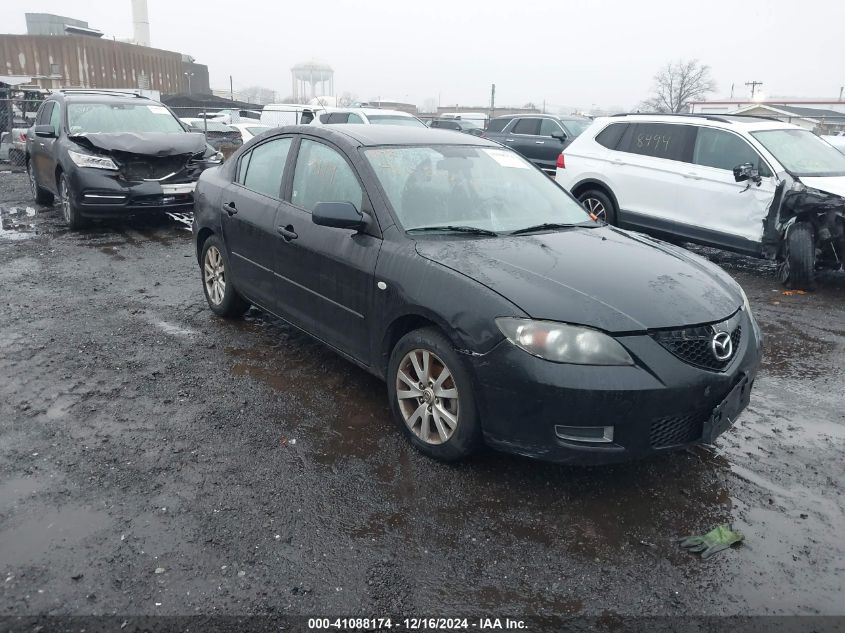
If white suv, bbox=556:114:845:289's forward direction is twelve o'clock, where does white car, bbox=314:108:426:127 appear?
The white car is roughly at 6 o'clock from the white suv.

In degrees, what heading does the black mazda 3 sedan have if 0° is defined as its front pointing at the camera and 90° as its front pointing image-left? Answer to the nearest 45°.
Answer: approximately 315°

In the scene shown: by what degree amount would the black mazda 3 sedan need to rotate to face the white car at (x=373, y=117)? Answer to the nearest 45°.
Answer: approximately 135° to its left

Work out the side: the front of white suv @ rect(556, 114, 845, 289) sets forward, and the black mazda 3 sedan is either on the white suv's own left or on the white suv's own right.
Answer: on the white suv's own right

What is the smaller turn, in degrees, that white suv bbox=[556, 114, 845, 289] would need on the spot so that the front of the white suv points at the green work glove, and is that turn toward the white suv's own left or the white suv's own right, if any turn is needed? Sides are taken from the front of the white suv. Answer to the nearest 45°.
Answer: approximately 45° to the white suv's own right

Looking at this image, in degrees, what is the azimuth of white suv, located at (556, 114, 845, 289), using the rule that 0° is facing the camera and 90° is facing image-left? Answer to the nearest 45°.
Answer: approximately 315°
